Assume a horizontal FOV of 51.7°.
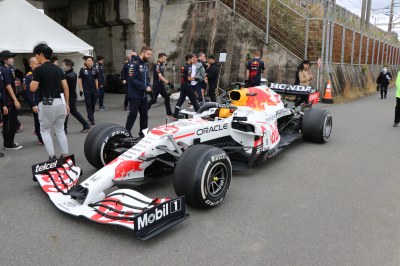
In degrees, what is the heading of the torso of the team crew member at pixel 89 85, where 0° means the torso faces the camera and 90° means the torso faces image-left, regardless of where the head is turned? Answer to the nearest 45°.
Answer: approximately 0°

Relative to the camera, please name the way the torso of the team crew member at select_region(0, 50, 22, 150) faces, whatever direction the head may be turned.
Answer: to the viewer's right

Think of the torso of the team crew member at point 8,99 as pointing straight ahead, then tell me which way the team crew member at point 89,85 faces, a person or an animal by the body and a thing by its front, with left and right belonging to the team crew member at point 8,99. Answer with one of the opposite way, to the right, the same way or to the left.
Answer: to the right

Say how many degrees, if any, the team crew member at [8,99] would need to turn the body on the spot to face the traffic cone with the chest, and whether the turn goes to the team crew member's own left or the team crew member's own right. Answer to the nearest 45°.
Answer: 0° — they already face it
